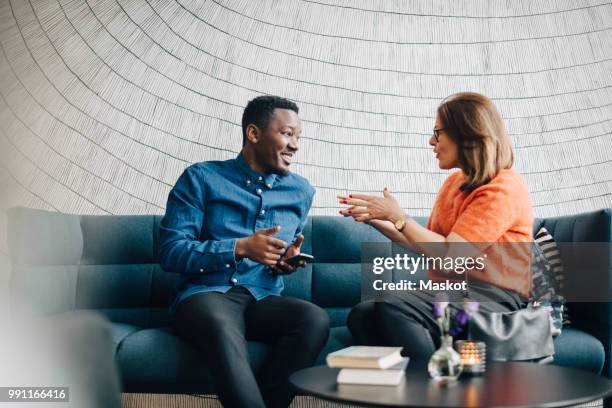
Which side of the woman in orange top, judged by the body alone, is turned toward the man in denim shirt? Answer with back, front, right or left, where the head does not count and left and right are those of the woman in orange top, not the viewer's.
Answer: front

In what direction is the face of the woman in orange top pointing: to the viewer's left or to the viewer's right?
to the viewer's left

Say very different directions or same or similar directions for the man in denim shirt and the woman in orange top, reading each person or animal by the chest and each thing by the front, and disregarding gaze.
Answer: very different directions

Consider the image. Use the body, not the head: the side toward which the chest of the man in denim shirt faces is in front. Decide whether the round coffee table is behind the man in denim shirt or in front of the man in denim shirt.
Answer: in front

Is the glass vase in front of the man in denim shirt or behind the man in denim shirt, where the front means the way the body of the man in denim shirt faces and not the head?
in front

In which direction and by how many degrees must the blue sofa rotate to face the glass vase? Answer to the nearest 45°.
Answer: approximately 45° to its left

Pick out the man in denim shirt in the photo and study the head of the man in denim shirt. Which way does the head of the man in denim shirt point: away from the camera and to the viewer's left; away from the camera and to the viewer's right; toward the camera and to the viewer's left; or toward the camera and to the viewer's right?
toward the camera and to the viewer's right

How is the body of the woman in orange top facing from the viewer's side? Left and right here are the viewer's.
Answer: facing to the left of the viewer

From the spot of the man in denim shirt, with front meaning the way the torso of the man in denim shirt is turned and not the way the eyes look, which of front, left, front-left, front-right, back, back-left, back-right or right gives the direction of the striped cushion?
front-left

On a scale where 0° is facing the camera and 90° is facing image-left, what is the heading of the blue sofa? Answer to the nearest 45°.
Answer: approximately 0°

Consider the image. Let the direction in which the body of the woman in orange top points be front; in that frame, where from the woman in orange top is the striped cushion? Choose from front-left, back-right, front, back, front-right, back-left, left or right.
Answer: back-right
